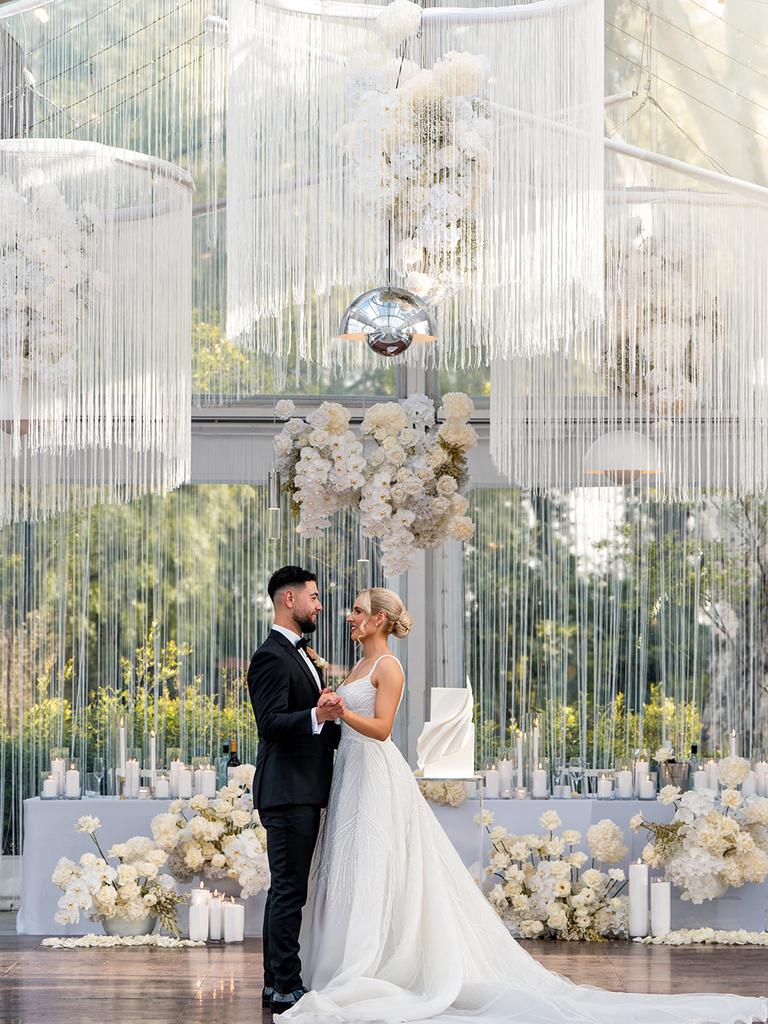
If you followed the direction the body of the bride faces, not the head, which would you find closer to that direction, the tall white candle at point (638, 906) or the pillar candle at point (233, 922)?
the pillar candle

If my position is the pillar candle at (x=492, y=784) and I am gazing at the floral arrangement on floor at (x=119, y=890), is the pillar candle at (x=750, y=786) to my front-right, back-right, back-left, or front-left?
back-left

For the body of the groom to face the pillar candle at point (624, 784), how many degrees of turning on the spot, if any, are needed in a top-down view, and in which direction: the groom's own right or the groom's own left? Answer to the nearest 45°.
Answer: approximately 45° to the groom's own left

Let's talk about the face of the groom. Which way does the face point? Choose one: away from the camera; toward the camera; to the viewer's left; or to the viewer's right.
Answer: to the viewer's right

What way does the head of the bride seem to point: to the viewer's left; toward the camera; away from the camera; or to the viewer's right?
to the viewer's left

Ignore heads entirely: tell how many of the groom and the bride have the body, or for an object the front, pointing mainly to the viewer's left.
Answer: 1

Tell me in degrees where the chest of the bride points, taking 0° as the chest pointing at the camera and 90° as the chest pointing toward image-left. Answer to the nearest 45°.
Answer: approximately 90°

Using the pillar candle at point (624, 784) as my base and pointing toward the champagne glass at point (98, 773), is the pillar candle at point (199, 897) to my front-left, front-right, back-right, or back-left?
front-left

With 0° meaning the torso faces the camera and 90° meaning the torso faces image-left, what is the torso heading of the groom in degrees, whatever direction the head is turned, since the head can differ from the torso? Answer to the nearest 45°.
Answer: approximately 270°

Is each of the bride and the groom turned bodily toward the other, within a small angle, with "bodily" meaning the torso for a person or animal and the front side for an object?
yes

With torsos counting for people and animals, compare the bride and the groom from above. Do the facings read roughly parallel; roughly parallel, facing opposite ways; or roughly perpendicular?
roughly parallel, facing opposite ways
